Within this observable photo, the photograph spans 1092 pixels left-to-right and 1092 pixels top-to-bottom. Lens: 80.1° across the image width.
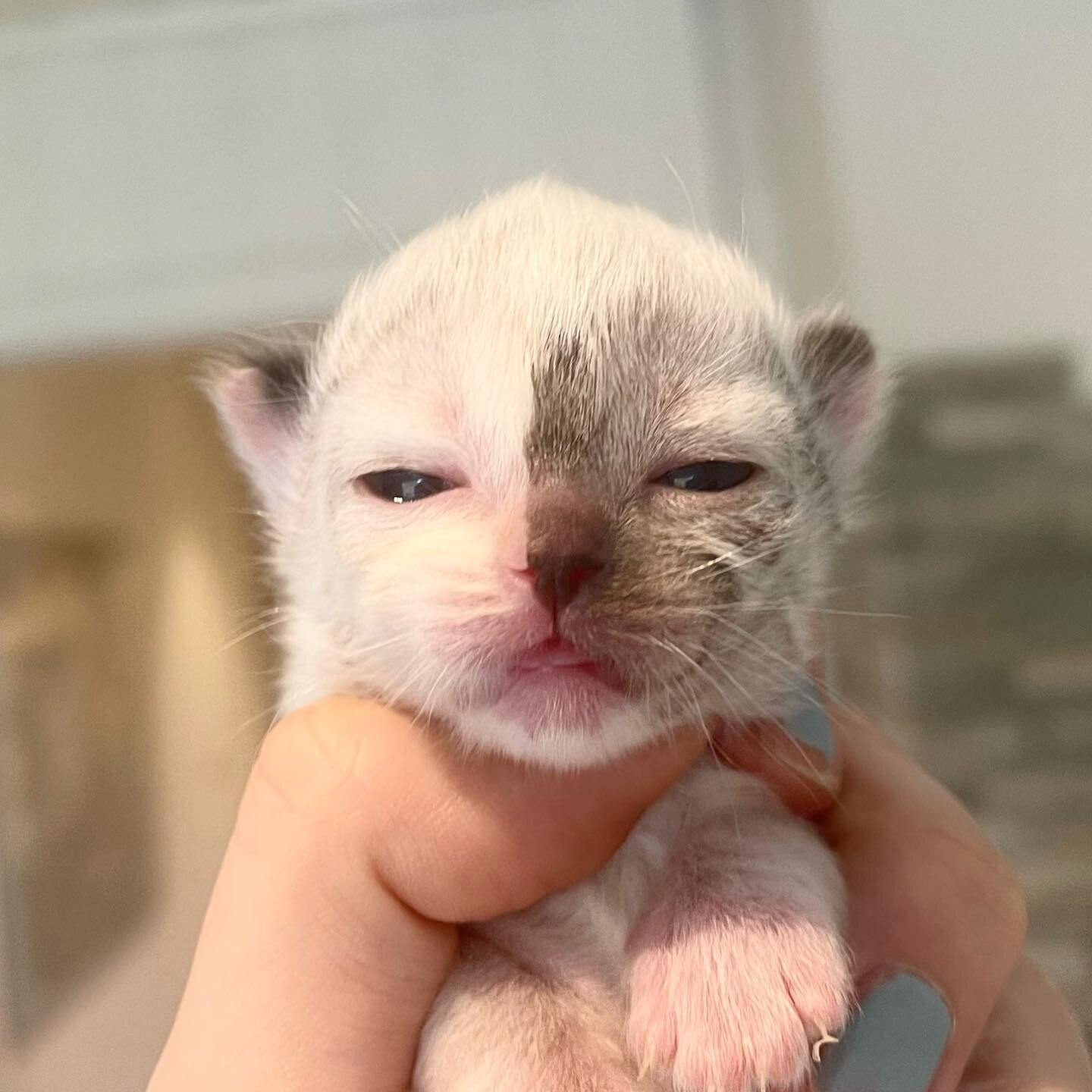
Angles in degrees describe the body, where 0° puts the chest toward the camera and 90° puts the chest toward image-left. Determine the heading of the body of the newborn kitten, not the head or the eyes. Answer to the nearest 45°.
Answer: approximately 0°
